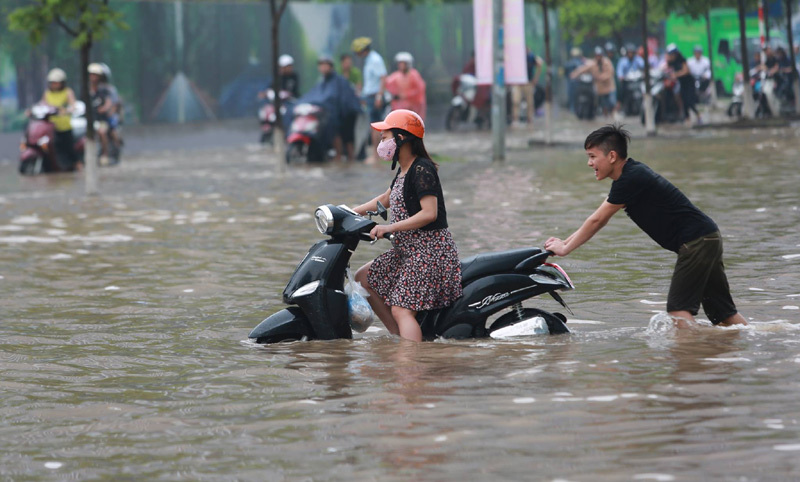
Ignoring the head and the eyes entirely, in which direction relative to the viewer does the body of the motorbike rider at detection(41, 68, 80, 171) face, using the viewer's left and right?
facing the viewer and to the left of the viewer

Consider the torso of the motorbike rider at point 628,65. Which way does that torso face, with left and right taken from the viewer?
facing the viewer

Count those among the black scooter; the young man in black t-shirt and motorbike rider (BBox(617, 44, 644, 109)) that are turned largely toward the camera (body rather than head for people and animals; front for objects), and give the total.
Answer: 1

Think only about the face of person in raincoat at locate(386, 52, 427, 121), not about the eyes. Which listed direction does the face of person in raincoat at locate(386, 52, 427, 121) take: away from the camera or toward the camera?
toward the camera

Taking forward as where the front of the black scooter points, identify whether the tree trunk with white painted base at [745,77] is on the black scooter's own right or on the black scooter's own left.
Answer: on the black scooter's own right

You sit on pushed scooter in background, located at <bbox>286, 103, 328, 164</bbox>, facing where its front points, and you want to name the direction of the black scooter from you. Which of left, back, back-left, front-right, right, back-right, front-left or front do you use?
front-left

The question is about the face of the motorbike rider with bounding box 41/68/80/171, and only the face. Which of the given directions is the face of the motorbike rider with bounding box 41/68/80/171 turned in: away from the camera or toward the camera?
toward the camera

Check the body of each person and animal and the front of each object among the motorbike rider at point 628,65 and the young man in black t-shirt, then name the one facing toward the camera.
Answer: the motorbike rider

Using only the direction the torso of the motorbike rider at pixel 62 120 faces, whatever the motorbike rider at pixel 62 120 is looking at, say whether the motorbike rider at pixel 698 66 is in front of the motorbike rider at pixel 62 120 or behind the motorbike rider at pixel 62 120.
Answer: behind

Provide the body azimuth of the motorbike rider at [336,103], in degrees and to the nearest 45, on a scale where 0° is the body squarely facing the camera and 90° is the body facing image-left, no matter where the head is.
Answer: approximately 45°

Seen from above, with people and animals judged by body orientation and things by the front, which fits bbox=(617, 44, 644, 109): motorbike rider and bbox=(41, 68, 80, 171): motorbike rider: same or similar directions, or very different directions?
same or similar directions

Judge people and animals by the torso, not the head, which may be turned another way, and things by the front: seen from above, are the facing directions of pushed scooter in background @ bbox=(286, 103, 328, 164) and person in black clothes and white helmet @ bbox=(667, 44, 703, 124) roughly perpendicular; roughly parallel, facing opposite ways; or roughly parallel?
roughly perpendicular

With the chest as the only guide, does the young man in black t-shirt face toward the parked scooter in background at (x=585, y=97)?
no

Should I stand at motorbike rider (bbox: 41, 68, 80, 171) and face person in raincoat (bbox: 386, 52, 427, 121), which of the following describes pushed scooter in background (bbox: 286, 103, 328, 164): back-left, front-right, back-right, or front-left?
front-right

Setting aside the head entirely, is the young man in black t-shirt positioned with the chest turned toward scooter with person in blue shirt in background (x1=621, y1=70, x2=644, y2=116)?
no

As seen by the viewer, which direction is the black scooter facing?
to the viewer's left

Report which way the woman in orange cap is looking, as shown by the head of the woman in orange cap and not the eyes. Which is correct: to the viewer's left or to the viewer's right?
to the viewer's left
